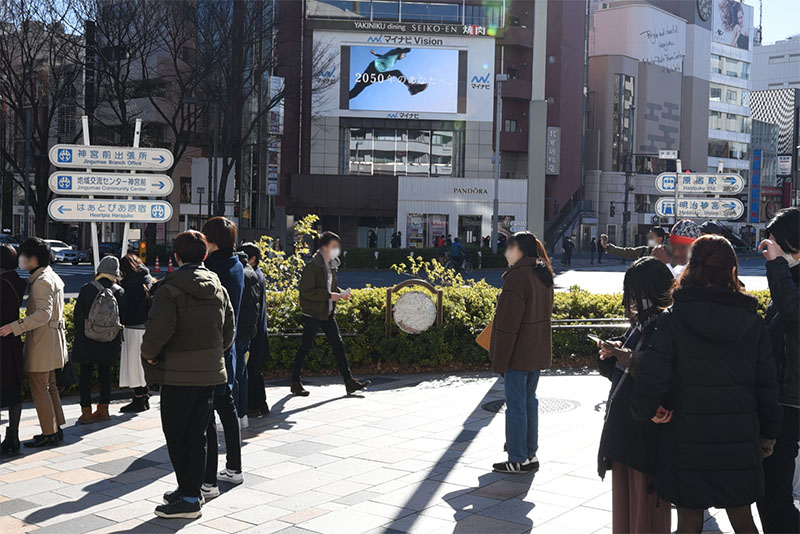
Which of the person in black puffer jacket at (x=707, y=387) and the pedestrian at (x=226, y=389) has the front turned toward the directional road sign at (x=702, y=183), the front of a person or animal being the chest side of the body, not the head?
the person in black puffer jacket

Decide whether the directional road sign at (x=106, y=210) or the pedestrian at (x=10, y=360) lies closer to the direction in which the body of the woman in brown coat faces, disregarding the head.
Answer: the pedestrian

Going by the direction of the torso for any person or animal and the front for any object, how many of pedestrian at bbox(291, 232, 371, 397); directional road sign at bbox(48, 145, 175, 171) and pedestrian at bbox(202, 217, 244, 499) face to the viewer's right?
1

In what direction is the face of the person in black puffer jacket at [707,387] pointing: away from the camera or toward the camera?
away from the camera

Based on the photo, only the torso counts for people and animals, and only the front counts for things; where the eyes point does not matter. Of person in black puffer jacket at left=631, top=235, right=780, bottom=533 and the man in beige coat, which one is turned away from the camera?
the person in black puffer jacket

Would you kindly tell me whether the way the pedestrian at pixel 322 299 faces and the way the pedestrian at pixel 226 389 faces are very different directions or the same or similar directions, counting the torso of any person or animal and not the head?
very different directions

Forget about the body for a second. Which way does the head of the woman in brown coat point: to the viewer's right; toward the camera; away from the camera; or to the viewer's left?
to the viewer's left

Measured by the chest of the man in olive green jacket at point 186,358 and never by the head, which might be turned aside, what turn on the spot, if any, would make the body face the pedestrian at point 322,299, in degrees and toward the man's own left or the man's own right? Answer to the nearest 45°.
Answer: approximately 45° to the man's own right

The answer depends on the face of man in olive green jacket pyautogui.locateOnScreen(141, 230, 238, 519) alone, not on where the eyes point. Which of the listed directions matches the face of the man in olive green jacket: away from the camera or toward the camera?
away from the camera

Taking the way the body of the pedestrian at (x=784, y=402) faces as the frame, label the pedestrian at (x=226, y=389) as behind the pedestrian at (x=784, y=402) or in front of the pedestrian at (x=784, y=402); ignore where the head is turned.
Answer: in front

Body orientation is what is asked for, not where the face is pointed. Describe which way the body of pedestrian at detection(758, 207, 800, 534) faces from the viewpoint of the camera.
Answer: to the viewer's left

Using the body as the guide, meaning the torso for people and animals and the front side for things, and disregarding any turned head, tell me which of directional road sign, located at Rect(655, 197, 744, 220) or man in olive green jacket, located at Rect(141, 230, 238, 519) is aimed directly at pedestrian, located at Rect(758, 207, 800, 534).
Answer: the directional road sign
